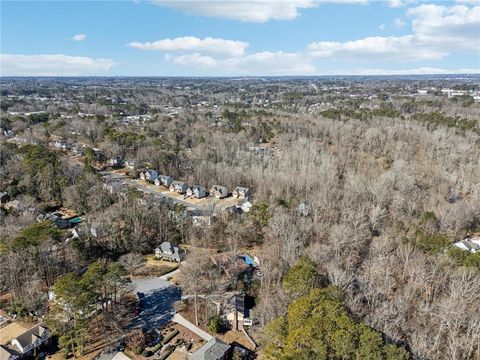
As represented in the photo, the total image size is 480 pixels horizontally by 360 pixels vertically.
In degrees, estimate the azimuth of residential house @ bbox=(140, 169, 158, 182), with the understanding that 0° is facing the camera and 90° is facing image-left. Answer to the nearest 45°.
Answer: approximately 45°

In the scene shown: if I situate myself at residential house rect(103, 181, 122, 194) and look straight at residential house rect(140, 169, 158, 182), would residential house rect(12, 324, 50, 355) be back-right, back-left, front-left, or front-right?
back-right

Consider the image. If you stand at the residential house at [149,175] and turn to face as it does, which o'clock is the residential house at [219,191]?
the residential house at [219,191] is roughly at 9 o'clock from the residential house at [149,175].

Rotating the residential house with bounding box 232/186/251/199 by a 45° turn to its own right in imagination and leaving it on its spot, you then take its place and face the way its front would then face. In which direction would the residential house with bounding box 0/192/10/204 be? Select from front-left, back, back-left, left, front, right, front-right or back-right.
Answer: front

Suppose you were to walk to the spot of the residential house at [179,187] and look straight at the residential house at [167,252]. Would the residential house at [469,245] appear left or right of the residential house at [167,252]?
left

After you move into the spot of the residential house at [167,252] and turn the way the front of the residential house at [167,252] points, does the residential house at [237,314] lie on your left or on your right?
on your left

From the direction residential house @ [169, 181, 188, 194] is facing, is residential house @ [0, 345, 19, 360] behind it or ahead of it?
ahead

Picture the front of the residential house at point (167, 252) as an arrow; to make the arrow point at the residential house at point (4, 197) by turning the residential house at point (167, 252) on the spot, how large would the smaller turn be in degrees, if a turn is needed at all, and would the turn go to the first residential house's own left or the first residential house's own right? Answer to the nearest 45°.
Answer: approximately 90° to the first residential house's own right

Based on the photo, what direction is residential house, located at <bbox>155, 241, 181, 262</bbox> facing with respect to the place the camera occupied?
facing the viewer and to the left of the viewer

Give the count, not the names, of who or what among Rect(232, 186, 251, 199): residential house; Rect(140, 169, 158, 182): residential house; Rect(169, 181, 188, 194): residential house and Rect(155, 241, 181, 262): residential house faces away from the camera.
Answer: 0

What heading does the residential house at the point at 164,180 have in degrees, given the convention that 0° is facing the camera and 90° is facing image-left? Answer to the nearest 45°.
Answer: approximately 45°

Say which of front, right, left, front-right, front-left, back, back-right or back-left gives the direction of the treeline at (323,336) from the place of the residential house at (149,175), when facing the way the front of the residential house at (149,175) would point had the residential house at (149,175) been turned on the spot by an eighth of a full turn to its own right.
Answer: left

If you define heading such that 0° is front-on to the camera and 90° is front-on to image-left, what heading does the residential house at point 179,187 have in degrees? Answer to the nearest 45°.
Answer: approximately 45°

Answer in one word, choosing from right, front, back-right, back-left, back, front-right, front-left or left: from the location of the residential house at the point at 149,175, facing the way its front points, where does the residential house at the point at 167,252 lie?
front-left

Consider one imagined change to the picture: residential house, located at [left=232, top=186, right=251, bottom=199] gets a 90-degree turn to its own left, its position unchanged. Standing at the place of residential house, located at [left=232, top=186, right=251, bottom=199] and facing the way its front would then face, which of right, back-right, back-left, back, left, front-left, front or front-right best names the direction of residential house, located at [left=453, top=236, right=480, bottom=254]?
front

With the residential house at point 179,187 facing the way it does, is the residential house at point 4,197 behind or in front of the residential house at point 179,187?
in front

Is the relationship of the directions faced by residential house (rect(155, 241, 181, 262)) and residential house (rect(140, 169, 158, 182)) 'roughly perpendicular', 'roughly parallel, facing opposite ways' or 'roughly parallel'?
roughly parallel

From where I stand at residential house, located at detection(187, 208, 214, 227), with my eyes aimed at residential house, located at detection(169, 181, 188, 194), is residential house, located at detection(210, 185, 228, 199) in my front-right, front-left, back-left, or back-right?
front-right

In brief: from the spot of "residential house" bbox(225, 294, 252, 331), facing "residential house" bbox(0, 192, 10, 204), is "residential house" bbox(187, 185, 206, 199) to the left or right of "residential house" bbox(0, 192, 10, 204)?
right
